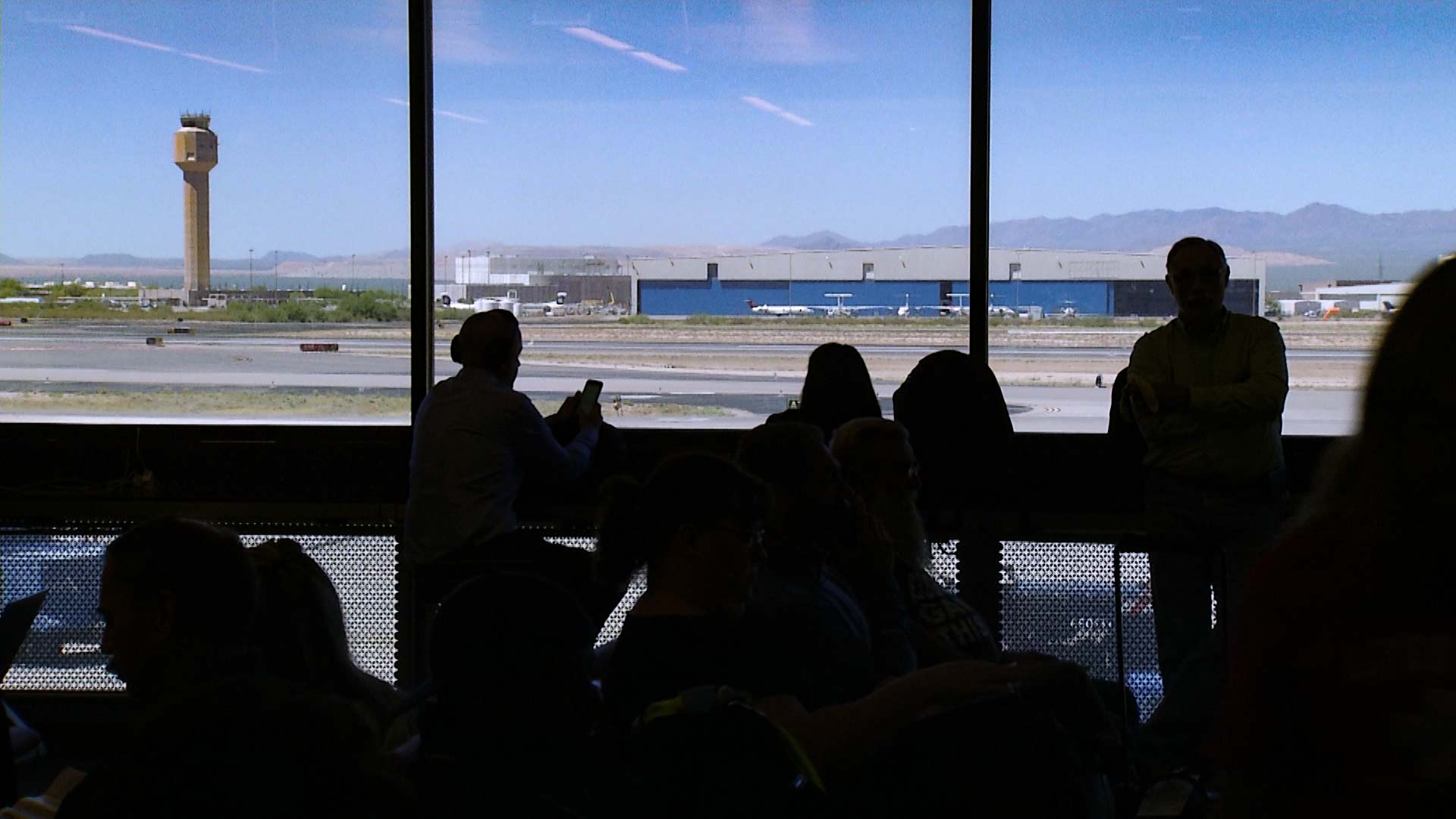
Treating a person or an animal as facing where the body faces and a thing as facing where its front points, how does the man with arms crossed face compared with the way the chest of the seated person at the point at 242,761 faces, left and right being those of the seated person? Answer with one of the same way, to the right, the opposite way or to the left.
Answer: to the left

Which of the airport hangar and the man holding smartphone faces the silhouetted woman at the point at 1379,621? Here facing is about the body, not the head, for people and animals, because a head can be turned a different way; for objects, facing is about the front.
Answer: the airport hangar

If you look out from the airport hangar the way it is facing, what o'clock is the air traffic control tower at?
The air traffic control tower is roughly at 3 o'clock from the airport hangar.

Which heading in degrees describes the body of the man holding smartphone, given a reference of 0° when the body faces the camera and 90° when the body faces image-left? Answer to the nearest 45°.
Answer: approximately 225°

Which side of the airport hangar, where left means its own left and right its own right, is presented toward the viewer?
front

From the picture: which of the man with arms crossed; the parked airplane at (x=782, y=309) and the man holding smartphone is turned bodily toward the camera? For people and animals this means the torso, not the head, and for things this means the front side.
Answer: the man with arms crossed

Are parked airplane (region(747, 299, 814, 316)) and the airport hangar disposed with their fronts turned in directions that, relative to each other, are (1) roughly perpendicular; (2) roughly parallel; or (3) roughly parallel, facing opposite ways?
roughly perpendicular

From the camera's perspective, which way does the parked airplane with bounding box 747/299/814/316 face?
to the viewer's right

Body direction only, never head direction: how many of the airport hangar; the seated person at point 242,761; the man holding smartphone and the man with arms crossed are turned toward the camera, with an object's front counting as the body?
2

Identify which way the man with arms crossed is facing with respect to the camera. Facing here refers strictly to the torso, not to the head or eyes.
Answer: toward the camera

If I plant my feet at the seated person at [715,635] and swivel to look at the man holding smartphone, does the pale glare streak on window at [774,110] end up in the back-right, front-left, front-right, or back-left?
front-right
